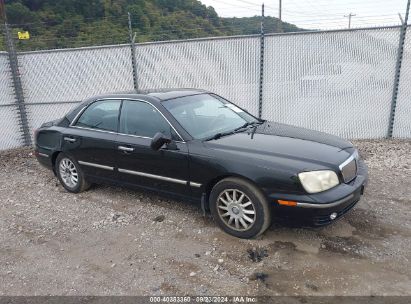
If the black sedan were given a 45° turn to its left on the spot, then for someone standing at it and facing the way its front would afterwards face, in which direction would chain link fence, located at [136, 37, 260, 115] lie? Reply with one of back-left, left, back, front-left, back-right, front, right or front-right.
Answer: left

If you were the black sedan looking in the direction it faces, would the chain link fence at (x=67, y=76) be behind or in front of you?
behind

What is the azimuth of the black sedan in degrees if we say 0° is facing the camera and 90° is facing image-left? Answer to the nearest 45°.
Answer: approximately 315°

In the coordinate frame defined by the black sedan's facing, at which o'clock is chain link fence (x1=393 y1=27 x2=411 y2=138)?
The chain link fence is roughly at 9 o'clock from the black sedan.

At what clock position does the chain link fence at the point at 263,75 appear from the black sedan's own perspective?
The chain link fence is roughly at 8 o'clock from the black sedan.

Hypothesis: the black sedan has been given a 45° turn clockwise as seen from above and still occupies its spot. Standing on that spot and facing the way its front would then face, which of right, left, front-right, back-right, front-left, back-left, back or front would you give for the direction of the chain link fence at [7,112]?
back-right

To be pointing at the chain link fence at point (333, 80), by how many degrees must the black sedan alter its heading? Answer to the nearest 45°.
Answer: approximately 90° to its left
